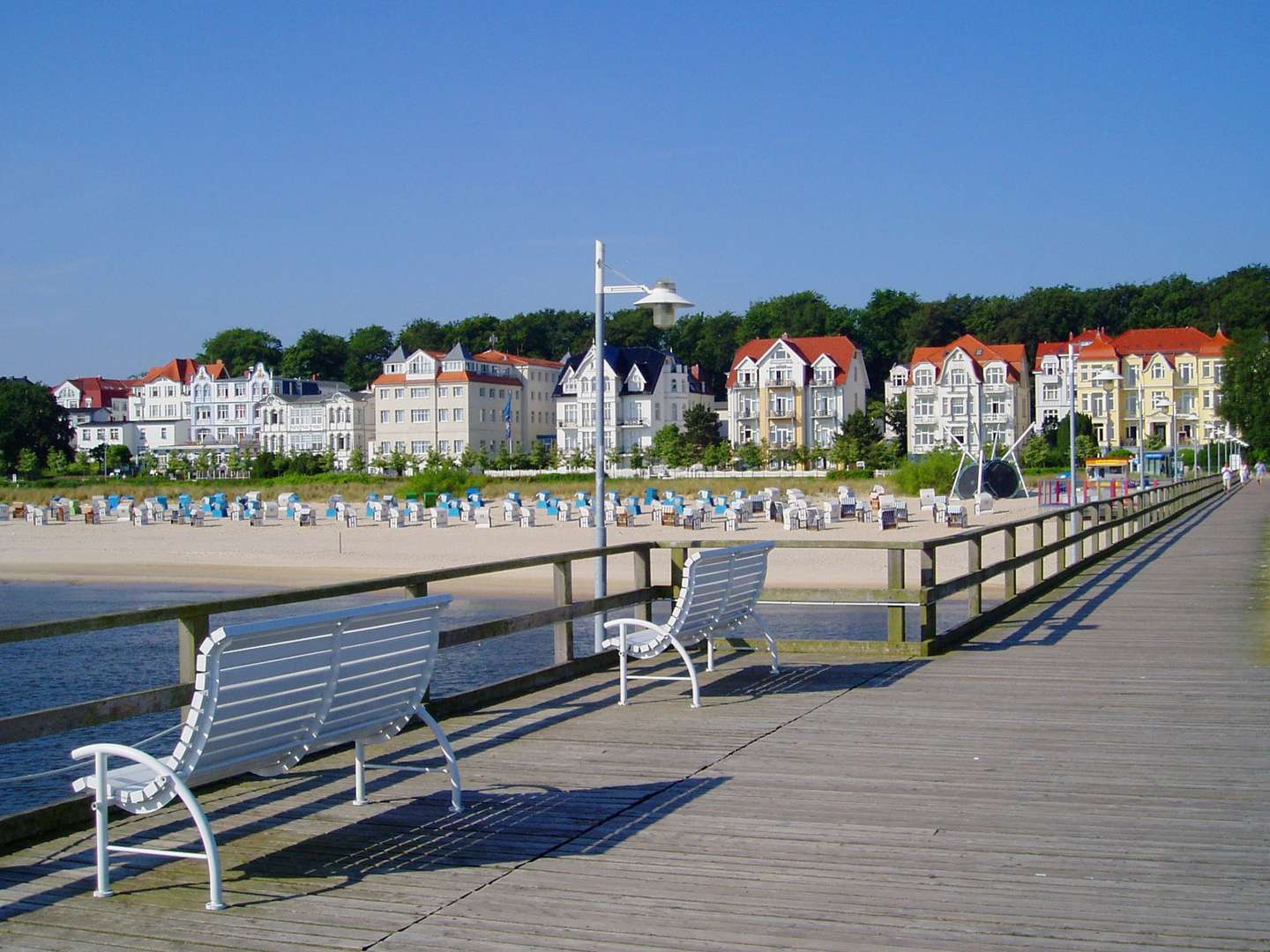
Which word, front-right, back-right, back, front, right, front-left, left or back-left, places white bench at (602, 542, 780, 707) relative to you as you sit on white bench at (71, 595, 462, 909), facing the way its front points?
right

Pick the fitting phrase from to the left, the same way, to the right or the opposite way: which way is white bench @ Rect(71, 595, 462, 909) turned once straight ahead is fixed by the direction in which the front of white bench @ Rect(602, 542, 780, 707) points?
the same way

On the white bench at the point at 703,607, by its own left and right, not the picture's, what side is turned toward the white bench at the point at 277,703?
left

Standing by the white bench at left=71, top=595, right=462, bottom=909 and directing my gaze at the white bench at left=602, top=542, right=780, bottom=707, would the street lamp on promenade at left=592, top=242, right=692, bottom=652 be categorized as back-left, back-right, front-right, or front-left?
front-left

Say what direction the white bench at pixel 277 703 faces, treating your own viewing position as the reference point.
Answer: facing away from the viewer and to the left of the viewer

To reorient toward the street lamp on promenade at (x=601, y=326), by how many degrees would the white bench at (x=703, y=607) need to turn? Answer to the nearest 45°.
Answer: approximately 45° to its right

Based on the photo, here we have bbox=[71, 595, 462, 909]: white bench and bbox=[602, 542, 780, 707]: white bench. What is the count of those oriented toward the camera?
0

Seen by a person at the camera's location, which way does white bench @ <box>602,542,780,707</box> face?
facing away from the viewer and to the left of the viewer
